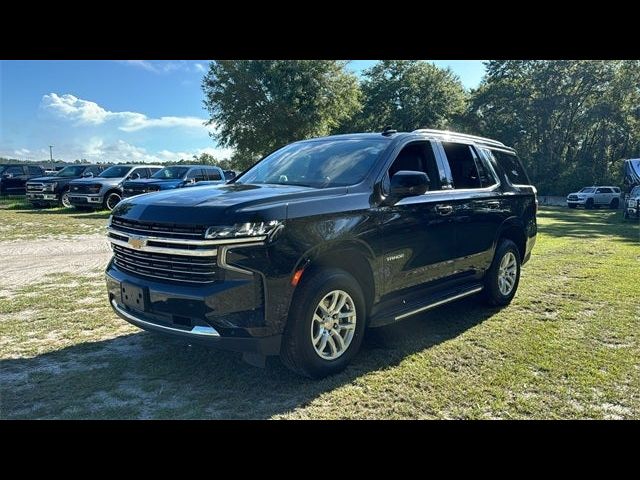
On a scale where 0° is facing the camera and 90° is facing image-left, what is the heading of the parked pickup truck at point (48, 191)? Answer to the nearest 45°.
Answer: approximately 45°

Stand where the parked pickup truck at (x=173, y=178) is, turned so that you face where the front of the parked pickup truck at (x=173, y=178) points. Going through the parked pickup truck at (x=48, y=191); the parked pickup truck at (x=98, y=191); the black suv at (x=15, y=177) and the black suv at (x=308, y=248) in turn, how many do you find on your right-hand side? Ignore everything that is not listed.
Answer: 3

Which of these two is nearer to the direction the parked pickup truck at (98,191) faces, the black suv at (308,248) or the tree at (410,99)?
the black suv

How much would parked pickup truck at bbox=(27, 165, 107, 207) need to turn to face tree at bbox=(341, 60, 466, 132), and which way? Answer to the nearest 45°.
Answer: approximately 180°

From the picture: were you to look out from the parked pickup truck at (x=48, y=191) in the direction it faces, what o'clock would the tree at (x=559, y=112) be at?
The tree is roughly at 7 o'clock from the parked pickup truck.

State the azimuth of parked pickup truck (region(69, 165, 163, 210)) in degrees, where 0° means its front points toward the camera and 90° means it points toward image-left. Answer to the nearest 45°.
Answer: approximately 45°

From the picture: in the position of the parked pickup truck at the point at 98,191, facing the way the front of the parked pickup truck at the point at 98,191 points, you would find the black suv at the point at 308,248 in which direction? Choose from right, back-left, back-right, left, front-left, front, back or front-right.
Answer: front-left

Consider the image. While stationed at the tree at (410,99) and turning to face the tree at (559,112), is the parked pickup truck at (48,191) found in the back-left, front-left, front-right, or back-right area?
back-right

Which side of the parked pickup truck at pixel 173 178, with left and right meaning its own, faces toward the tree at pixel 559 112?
back

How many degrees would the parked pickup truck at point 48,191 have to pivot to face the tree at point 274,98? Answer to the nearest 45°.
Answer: approximately 180°

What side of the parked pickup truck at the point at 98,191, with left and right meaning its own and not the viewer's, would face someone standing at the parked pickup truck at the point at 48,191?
right

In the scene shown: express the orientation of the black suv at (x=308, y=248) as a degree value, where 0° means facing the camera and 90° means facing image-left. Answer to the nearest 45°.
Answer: approximately 45°
